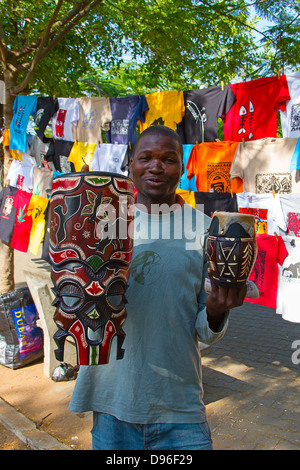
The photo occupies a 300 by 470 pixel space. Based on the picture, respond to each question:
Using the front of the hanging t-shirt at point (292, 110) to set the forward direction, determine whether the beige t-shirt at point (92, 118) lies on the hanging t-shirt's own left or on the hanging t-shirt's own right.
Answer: on the hanging t-shirt's own right

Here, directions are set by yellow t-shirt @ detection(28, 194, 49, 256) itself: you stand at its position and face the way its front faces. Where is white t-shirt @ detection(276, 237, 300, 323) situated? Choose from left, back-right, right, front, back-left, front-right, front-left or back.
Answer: front-left

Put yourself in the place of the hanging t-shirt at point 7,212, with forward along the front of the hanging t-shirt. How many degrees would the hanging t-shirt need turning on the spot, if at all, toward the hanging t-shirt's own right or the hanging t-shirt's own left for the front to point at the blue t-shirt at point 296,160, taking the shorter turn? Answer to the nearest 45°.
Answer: approximately 45° to the hanging t-shirt's own left
